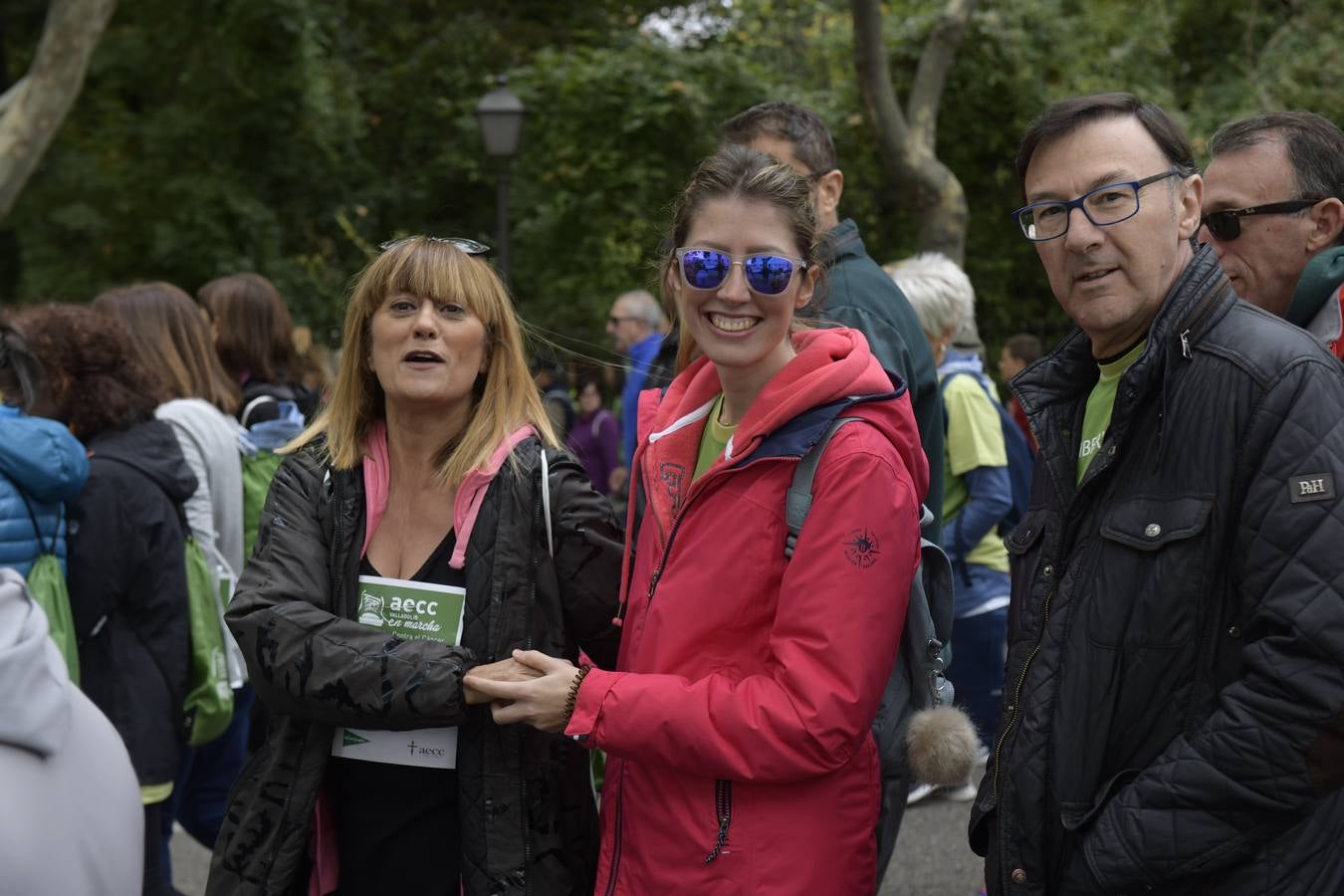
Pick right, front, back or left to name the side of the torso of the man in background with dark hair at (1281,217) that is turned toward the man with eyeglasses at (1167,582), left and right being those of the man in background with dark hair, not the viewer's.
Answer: left

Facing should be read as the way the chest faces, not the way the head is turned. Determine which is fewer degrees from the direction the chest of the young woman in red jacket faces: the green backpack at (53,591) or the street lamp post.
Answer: the green backpack

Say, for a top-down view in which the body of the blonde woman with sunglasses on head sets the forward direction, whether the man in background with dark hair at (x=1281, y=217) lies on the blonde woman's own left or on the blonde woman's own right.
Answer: on the blonde woman's own left

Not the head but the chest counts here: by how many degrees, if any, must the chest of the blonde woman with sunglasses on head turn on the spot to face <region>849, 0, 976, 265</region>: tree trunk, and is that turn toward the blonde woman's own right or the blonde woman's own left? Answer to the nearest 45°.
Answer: approximately 135° to the blonde woman's own left

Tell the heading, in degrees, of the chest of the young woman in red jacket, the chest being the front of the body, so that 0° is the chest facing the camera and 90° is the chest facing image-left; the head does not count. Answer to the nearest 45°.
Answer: approximately 45°

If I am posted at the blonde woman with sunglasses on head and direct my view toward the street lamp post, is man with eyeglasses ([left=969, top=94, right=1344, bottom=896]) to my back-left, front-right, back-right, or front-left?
back-right

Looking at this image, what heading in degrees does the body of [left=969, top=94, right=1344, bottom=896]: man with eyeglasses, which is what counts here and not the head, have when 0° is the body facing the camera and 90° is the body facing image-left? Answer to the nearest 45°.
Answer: approximately 45°

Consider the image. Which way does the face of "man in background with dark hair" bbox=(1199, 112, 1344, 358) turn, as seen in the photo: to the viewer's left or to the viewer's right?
to the viewer's left

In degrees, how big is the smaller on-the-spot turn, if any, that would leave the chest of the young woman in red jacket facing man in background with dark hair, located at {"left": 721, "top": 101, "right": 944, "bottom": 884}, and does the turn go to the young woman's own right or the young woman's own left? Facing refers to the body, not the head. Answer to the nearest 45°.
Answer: approximately 135° to the young woman's own right

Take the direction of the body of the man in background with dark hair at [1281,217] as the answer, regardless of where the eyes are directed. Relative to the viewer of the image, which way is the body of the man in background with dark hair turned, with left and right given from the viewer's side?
facing to the left of the viewer

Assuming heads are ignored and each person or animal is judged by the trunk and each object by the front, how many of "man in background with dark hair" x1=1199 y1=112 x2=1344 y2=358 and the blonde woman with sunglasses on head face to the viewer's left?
1
